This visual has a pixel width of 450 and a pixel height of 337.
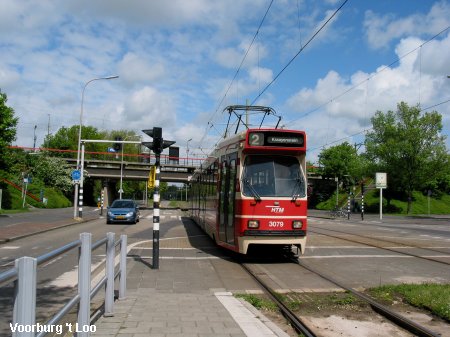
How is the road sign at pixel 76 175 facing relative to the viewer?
toward the camera

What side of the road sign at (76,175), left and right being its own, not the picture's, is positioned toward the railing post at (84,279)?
front

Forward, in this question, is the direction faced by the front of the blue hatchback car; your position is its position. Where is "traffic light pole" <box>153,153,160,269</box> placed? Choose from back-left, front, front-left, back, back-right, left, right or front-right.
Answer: front

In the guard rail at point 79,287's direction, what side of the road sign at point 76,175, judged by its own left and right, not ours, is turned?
front

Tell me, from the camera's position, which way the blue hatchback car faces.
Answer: facing the viewer

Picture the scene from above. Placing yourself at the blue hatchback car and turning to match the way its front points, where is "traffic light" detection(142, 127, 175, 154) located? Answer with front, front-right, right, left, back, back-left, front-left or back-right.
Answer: front

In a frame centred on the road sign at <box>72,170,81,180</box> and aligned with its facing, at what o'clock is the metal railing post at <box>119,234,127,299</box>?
The metal railing post is roughly at 12 o'clock from the road sign.

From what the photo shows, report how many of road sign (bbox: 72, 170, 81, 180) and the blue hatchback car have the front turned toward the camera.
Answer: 2

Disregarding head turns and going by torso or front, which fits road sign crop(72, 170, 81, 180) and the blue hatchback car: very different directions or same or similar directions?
same or similar directions

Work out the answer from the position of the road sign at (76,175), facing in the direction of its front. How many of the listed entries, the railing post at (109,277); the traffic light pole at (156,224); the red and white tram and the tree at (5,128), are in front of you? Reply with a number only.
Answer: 3

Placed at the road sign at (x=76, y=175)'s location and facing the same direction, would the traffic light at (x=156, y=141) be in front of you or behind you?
in front

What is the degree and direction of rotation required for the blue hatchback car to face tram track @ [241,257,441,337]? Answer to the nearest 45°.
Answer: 0° — it already faces it
